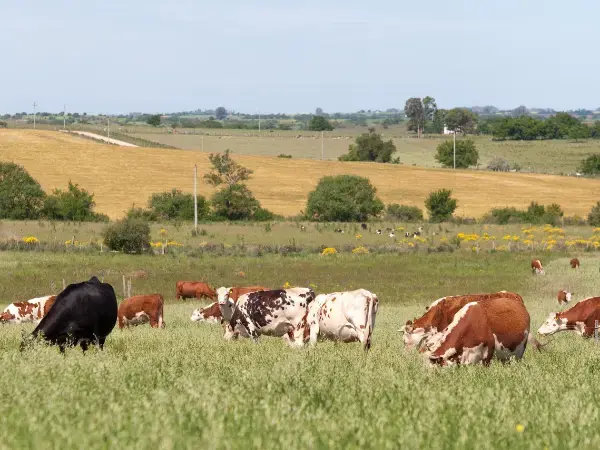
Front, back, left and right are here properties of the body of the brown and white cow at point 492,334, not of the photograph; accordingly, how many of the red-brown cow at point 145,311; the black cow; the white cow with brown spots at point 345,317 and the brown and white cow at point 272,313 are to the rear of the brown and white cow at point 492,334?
0

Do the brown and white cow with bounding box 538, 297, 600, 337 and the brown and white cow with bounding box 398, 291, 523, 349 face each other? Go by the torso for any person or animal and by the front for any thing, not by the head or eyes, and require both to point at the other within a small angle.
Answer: no

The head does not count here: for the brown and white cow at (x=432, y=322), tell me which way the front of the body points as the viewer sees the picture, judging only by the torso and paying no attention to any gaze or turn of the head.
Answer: to the viewer's left

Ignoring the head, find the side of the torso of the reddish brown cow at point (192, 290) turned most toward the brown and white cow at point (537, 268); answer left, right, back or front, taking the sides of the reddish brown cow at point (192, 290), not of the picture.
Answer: front

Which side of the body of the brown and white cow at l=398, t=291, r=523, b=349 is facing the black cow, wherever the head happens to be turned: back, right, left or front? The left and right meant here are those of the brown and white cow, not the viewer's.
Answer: front

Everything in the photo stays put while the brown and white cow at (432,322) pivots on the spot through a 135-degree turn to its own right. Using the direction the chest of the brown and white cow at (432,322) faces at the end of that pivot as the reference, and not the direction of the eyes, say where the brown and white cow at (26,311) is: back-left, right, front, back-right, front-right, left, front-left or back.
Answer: left

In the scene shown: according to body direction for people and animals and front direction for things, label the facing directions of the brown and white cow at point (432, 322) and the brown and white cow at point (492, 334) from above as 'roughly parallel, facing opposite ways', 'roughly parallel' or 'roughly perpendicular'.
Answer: roughly parallel

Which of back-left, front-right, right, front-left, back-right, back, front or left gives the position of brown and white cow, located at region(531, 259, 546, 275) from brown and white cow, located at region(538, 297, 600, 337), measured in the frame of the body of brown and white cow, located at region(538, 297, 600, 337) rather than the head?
right

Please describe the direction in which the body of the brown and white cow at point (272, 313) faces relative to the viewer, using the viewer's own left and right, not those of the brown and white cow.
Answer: facing to the left of the viewer

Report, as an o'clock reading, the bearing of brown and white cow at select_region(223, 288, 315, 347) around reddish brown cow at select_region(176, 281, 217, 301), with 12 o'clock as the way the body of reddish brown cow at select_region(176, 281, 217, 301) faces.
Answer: brown and white cow at select_region(223, 288, 315, 347) is roughly at 3 o'clock from reddish brown cow at select_region(176, 281, 217, 301).

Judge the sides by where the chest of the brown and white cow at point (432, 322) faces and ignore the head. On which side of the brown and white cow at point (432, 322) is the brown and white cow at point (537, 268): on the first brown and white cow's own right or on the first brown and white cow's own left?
on the first brown and white cow's own right

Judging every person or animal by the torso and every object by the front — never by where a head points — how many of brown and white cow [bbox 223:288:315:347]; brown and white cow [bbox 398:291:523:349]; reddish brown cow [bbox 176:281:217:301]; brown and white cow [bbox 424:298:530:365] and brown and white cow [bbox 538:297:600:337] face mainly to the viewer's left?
4

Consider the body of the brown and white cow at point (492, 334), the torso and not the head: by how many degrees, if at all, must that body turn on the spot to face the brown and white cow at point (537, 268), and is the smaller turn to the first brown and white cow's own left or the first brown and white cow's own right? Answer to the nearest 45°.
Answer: approximately 90° to the first brown and white cow's own right

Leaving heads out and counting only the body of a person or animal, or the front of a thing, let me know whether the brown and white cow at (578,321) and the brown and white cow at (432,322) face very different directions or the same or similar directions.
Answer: same or similar directions

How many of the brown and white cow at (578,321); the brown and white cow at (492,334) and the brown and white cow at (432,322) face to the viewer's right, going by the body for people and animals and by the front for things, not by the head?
0

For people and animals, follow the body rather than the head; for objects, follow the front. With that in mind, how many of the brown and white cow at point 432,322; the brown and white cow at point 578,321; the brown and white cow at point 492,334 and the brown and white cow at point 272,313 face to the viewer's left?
4

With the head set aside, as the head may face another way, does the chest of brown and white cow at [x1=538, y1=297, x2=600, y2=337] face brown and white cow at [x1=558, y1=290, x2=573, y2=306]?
no

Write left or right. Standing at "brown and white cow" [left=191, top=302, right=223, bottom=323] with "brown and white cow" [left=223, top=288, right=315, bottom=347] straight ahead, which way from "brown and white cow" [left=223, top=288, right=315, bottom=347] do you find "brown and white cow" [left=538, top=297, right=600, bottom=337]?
left
